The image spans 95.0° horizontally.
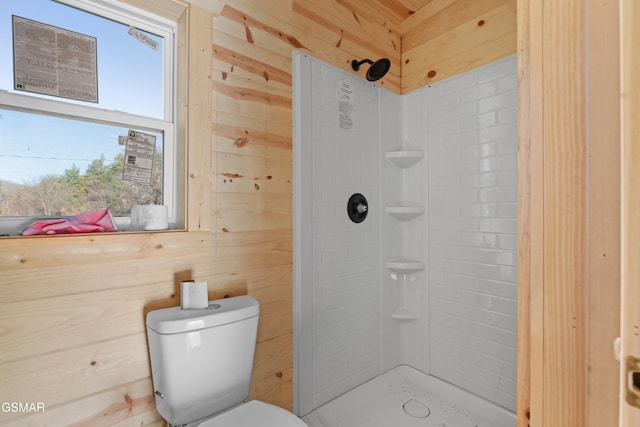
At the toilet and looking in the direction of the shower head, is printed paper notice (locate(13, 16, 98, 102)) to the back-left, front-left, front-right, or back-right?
back-left

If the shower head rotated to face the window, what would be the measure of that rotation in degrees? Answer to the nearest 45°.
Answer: approximately 90° to its right

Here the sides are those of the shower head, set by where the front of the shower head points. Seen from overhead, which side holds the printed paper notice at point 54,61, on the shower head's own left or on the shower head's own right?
on the shower head's own right

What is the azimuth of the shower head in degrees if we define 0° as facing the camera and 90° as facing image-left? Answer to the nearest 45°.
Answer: approximately 315°
